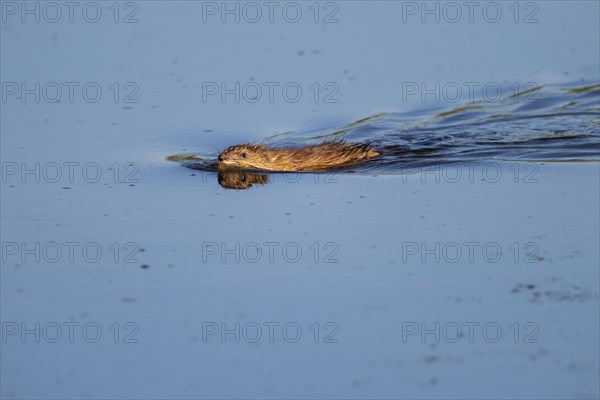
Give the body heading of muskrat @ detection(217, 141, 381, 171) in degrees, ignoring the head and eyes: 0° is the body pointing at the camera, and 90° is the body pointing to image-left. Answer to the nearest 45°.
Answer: approximately 90°
